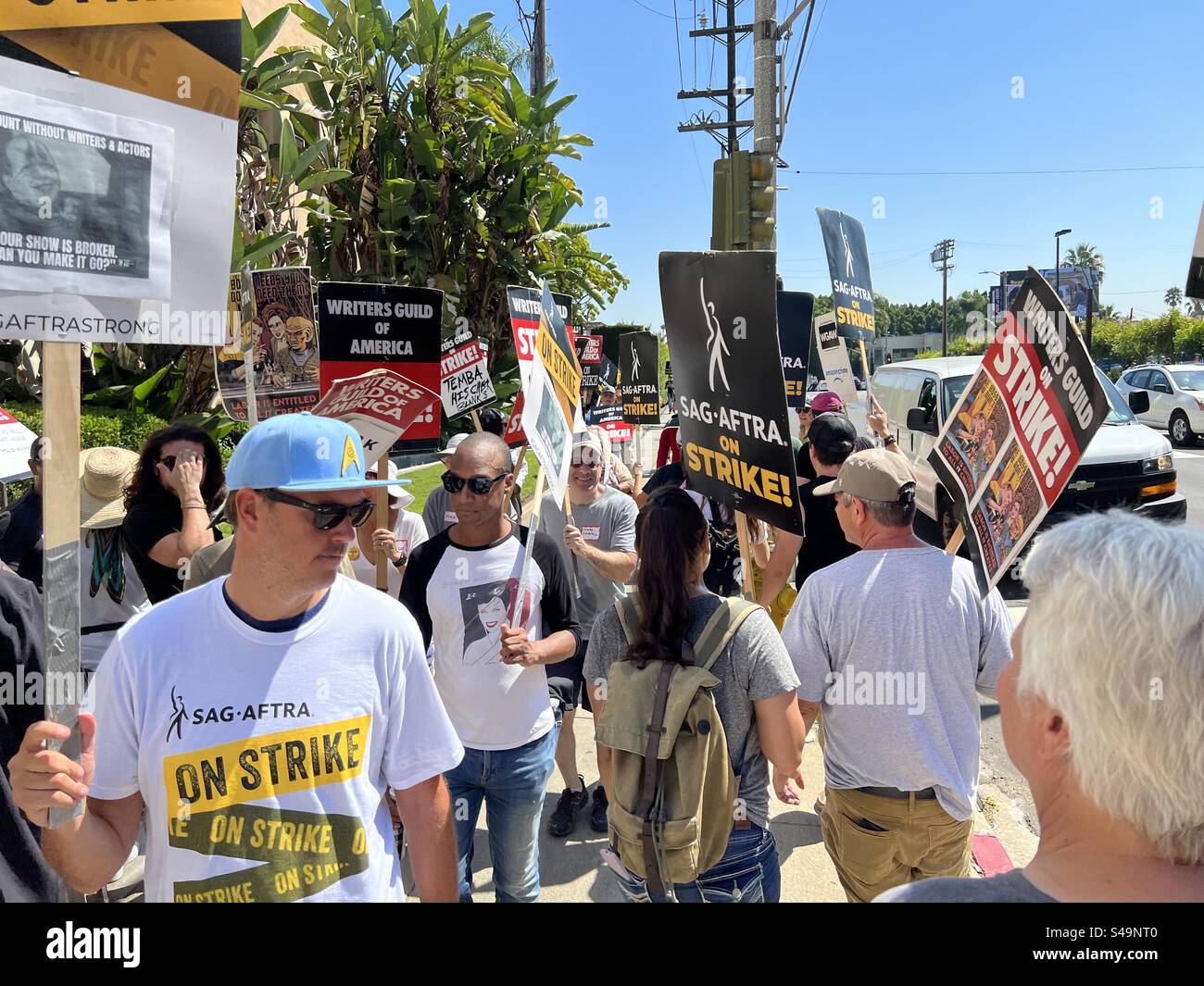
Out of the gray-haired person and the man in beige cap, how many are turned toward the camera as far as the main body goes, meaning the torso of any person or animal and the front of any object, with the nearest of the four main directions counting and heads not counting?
0

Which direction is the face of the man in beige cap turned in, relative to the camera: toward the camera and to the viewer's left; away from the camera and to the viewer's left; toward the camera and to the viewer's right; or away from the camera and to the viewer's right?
away from the camera and to the viewer's left

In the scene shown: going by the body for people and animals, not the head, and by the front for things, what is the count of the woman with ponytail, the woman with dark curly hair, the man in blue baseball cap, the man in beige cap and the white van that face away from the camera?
2

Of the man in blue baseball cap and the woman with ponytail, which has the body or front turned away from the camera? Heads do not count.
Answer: the woman with ponytail

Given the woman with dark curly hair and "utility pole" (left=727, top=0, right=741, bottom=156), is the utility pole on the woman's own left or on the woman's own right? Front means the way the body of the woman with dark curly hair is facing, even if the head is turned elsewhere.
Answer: on the woman's own left

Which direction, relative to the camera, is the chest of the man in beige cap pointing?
away from the camera

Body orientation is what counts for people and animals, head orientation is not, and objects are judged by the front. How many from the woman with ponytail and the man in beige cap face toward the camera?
0

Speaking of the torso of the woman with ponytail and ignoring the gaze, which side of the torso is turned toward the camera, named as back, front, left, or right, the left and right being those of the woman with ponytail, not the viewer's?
back

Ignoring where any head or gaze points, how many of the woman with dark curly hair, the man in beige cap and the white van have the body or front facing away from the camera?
1
